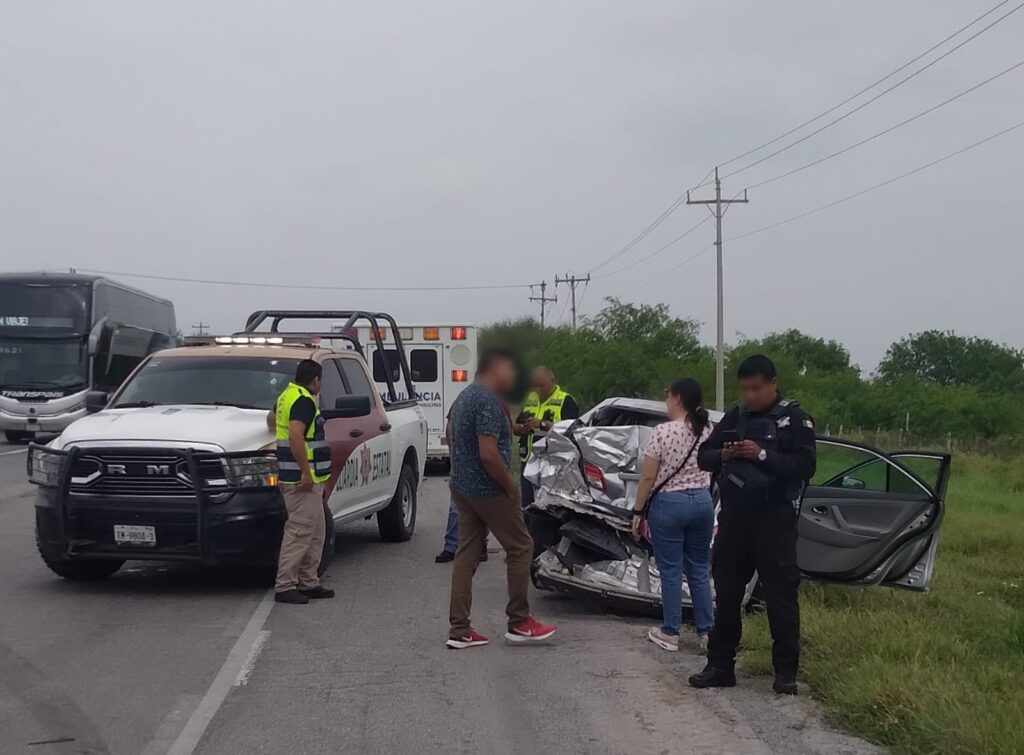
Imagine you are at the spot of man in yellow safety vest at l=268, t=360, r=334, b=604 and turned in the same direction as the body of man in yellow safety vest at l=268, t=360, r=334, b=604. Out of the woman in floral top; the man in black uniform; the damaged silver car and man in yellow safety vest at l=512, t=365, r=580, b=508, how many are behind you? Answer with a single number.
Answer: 0

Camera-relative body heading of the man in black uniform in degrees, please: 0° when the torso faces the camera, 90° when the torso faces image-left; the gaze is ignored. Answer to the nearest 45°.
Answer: approximately 45°

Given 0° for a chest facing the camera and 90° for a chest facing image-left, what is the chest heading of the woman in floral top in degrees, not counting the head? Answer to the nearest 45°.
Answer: approximately 135°

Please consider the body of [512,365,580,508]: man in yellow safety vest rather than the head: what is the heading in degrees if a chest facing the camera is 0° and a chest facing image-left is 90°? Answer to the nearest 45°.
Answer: approximately 45°

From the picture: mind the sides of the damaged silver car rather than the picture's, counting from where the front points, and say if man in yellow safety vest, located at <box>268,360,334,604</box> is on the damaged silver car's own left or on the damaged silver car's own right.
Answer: on the damaged silver car's own left

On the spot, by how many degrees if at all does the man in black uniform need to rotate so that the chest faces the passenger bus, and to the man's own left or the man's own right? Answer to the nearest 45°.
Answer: approximately 90° to the man's own right

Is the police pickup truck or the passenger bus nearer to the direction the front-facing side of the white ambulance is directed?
the passenger bus

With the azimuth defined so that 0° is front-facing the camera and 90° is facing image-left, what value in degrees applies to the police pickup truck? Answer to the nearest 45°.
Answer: approximately 45°

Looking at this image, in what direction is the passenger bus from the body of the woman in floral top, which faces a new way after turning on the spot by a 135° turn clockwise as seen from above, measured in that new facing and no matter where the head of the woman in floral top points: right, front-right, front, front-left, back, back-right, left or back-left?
back-left

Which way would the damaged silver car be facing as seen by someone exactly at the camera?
facing away from the viewer

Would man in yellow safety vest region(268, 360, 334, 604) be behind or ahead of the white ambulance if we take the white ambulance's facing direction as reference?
behind

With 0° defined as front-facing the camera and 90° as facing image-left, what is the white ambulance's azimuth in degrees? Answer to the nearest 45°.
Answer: approximately 180°

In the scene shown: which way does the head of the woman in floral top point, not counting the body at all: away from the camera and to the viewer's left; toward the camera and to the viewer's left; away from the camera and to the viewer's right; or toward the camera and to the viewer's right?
away from the camera and to the viewer's left

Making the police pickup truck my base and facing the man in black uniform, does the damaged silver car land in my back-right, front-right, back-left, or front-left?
front-left

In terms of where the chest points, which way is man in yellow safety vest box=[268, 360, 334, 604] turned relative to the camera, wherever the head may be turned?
to the viewer's right

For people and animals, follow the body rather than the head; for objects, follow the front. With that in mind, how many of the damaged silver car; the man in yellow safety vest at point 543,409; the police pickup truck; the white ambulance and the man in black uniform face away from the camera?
2

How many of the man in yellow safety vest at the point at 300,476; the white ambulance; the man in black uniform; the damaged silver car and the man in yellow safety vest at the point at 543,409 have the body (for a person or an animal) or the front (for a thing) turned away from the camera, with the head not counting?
2

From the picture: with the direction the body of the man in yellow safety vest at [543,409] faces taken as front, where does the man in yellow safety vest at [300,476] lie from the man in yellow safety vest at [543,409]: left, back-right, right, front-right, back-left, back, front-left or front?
front
